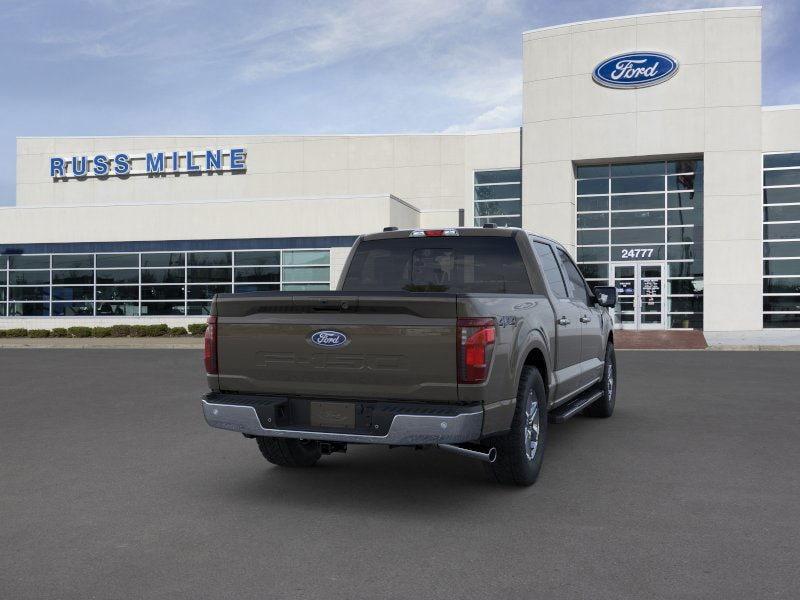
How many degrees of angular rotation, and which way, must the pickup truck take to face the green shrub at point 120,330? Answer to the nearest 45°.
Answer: approximately 90° to its left

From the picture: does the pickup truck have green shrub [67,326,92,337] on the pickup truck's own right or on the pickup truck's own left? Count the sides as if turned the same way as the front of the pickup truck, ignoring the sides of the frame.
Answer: on the pickup truck's own left

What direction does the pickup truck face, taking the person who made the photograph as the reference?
facing away from the viewer and to the right of the viewer

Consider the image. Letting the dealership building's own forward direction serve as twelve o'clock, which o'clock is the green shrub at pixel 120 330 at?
The green shrub is roughly at 3 o'clock from the dealership building.

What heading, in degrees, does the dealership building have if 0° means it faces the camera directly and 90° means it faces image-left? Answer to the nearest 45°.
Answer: approximately 0°

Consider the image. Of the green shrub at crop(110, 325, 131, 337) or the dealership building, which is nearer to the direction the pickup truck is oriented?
the dealership building

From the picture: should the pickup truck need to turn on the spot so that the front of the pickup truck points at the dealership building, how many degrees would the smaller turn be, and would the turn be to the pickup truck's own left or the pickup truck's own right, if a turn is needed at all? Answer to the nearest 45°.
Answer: approximately 45° to the pickup truck's own left

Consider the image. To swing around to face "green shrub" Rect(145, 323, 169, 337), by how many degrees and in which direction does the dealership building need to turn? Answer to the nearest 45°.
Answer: approximately 90° to its right

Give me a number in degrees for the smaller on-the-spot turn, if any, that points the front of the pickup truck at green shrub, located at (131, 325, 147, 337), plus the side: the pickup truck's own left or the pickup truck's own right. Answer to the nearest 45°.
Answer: approximately 90° to the pickup truck's own left

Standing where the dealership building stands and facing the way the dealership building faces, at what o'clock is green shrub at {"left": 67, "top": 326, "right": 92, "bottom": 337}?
The green shrub is roughly at 3 o'clock from the dealership building.
